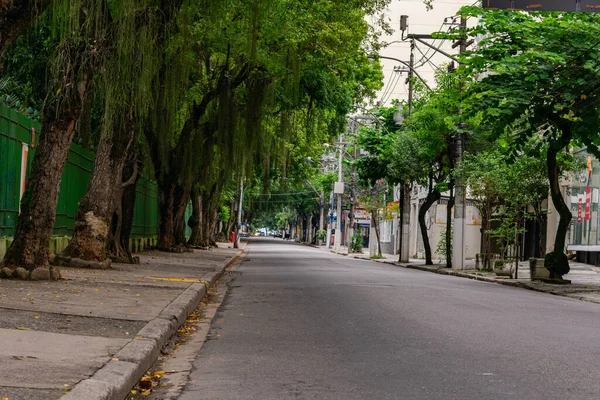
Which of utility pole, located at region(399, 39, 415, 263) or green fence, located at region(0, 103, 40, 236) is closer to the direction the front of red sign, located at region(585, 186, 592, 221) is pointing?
the green fence

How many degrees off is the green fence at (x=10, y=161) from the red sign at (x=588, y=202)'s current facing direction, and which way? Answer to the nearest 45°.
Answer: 0° — it already faces it

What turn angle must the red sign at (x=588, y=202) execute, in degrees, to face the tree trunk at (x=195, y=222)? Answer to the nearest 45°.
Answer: approximately 45° to its right

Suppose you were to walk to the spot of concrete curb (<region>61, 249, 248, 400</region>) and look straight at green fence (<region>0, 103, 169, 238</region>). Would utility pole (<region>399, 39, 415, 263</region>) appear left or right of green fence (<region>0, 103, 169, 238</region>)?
right

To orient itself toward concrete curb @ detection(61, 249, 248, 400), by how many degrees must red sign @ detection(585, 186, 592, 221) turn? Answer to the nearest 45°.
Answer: approximately 45° to its left

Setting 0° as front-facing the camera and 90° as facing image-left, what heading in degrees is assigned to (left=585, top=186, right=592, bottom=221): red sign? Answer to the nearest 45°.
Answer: approximately 45°
